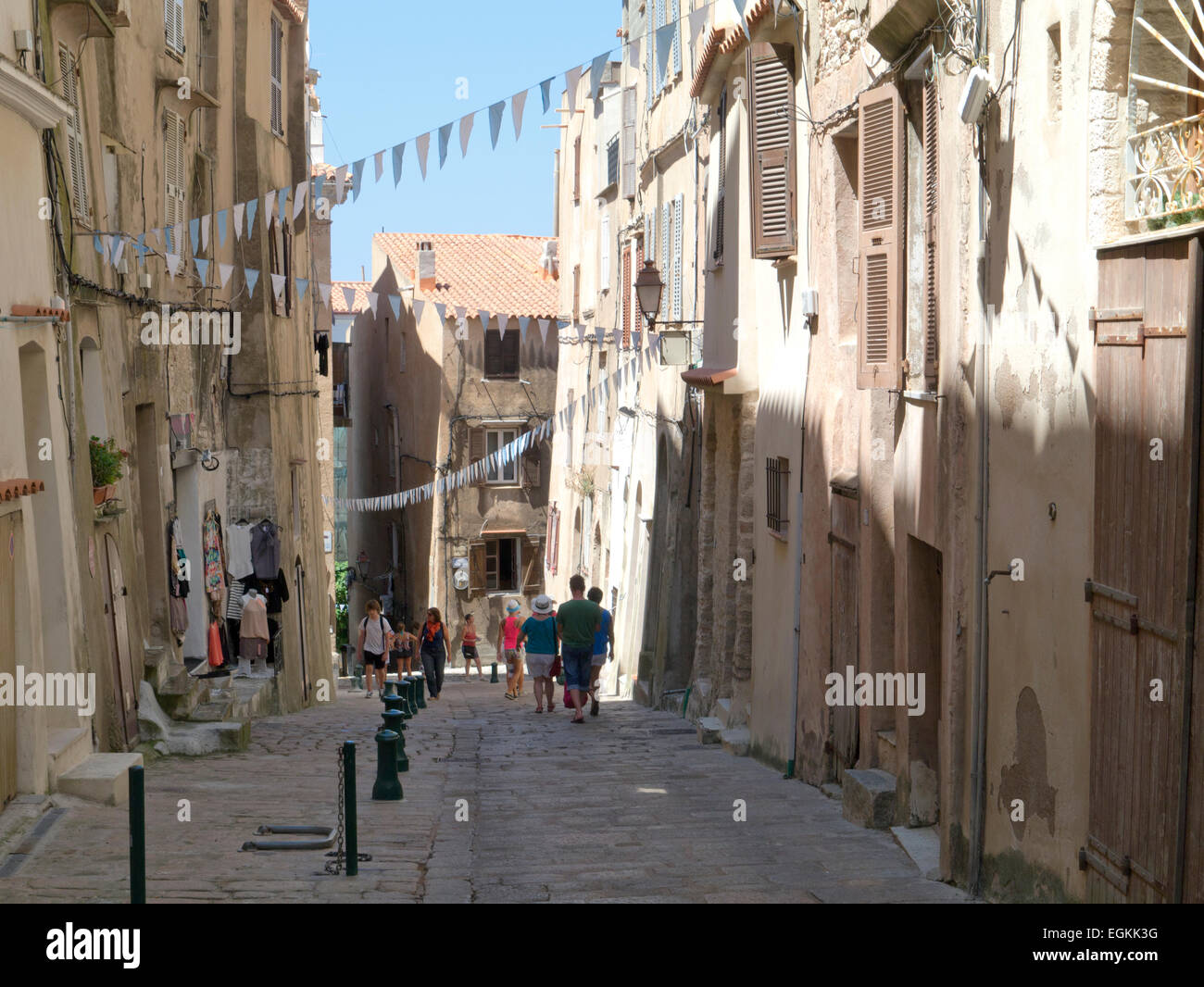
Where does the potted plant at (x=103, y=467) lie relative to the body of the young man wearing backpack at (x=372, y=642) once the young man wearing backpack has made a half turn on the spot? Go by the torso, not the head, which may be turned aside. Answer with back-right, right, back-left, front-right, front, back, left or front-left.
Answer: back

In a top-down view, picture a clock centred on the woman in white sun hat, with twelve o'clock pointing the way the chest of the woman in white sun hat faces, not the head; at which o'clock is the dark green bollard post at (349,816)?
The dark green bollard post is roughly at 6 o'clock from the woman in white sun hat.

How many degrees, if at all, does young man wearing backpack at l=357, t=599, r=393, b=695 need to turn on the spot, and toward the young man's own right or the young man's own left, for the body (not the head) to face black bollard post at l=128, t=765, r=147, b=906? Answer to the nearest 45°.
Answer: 0° — they already face it

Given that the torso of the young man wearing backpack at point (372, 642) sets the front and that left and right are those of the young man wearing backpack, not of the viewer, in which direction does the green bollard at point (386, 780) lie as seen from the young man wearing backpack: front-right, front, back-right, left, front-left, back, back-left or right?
front

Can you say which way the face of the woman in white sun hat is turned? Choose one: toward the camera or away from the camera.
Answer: away from the camera

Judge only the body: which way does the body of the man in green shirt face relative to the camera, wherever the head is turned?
away from the camera

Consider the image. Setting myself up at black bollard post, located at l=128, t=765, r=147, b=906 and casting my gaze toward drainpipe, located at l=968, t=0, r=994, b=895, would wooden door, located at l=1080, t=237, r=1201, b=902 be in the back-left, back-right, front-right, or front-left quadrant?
front-right

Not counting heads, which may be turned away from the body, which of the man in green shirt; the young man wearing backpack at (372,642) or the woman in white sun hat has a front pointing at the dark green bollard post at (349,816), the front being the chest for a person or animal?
the young man wearing backpack

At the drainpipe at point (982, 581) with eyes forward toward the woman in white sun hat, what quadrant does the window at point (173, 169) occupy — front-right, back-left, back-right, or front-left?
front-left

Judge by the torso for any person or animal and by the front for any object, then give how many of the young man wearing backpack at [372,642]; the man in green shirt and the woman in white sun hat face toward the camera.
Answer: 1

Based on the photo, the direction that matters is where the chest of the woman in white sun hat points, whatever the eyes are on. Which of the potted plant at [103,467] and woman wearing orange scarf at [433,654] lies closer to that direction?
the woman wearing orange scarf

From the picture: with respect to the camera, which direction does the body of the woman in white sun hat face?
away from the camera

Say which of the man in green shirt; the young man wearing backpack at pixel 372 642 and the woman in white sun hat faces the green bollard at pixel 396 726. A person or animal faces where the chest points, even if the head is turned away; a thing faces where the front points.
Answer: the young man wearing backpack

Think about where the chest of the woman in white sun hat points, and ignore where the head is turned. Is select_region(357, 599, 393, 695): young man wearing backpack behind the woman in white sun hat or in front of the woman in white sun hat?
in front

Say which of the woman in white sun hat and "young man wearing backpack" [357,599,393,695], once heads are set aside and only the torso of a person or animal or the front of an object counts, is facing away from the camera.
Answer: the woman in white sun hat

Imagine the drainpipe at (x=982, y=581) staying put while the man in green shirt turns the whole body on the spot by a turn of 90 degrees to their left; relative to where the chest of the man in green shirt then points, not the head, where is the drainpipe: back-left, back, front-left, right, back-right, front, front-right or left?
left

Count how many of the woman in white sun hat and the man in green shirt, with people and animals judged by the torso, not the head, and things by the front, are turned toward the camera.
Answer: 0

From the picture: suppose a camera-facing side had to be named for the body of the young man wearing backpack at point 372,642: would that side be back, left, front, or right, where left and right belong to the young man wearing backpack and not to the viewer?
front

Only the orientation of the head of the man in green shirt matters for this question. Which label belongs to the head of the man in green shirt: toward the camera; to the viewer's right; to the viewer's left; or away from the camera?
away from the camera
